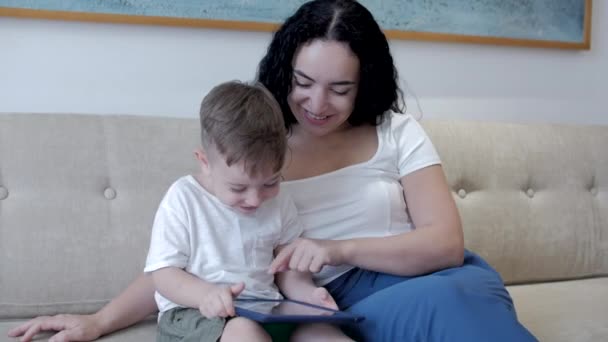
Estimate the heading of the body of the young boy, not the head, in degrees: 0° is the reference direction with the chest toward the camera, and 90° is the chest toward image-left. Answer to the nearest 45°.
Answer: approximately 315°

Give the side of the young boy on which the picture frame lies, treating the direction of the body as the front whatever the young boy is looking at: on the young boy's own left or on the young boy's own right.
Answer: on the young boy's own left

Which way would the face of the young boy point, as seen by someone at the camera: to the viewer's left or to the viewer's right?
to the viewer's right

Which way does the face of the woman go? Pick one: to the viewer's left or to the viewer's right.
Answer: to the viewer's left
